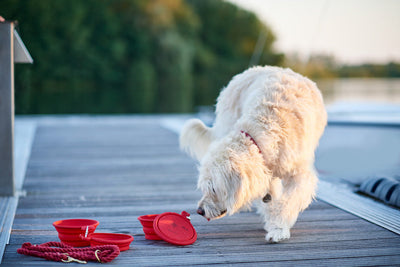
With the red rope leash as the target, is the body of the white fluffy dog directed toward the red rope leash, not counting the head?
yes

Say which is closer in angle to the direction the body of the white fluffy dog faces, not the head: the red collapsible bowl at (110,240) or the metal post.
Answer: the red collapsible bowl

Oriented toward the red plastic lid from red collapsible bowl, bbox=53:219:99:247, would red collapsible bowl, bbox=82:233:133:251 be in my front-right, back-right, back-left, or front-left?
front-right

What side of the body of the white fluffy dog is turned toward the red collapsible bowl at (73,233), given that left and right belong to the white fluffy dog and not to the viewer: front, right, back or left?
right

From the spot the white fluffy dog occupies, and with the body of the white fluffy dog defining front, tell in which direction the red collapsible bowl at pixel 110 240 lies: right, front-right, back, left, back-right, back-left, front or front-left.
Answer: front

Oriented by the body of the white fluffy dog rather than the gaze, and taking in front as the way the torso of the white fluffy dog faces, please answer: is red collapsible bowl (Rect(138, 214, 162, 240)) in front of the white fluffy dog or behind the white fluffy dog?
in front

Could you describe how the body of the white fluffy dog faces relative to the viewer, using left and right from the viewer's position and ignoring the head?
facing the viewer and to the left of the viewer

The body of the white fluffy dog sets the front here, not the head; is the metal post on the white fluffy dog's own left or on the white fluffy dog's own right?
on the white fluffy dog's own right
